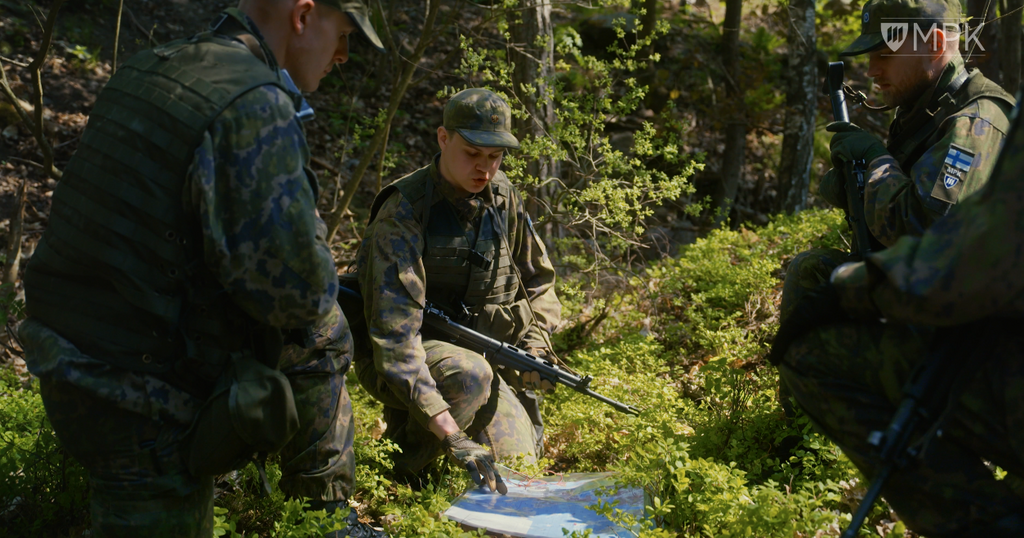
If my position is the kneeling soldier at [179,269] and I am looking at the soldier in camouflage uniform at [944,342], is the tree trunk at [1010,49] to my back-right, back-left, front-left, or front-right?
front-left

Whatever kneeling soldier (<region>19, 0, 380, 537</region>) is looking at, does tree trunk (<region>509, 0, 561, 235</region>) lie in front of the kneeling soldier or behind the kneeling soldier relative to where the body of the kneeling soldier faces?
in front

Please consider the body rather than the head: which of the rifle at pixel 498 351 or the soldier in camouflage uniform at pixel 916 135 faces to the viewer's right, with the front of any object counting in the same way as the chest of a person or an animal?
the rifle

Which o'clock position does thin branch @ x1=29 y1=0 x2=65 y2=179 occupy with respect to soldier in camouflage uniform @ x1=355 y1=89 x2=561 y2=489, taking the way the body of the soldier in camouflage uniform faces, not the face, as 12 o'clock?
The thin branch is roughly at 5 o'clock from the soldier in camouflage uniform.

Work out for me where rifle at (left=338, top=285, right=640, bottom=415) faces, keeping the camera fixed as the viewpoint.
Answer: facing to the right of the viewer

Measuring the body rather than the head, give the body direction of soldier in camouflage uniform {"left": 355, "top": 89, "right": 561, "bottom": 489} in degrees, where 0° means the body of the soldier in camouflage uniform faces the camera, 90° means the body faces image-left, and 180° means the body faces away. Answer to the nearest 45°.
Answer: approximately 315°

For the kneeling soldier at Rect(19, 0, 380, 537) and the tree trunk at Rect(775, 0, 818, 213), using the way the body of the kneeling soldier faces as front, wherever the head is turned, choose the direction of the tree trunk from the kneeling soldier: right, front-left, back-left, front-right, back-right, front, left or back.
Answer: front

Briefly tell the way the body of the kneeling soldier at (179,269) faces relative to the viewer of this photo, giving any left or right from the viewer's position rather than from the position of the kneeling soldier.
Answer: facing away from the viewer and to the right of the viewer

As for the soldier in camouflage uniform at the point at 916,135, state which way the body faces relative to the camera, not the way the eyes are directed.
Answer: to the viewer's left

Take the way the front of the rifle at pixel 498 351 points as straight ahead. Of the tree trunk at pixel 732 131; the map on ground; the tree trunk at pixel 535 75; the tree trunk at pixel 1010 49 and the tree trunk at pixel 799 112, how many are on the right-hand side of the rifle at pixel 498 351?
1

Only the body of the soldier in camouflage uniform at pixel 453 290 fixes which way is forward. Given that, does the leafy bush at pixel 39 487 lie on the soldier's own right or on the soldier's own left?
on the soldier's own right

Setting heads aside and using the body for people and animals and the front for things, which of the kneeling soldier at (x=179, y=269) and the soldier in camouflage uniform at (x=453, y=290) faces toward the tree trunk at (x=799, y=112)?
the kneeling soldier

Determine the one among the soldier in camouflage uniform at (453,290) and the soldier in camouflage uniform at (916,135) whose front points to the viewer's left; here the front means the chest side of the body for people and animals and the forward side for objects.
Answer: the soldier in camouflage uniform at (916,135)

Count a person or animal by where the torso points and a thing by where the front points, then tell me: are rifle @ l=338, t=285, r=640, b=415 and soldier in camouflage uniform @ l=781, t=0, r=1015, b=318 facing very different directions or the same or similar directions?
very different directions

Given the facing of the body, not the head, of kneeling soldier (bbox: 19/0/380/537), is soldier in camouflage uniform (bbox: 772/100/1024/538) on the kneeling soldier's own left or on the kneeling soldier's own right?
on the kneeling soldier's own right

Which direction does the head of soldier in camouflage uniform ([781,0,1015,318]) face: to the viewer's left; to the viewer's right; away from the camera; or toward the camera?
to the viewer's left

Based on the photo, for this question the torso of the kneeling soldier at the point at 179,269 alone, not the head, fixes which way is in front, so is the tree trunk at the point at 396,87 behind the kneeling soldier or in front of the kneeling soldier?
in front

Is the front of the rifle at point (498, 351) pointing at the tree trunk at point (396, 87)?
no
